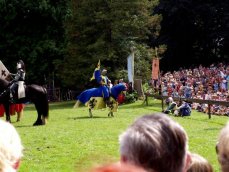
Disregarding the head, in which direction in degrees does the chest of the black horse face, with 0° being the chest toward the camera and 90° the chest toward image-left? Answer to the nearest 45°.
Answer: approximately 90°

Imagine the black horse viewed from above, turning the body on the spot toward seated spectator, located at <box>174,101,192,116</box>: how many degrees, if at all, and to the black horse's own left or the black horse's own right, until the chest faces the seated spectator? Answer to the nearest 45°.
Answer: approximately 180°

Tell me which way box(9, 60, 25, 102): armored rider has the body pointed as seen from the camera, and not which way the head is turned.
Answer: to the viewer's left

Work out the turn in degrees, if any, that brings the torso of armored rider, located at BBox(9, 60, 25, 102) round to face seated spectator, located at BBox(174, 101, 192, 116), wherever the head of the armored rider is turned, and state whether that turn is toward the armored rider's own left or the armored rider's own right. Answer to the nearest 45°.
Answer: approximately 180°
